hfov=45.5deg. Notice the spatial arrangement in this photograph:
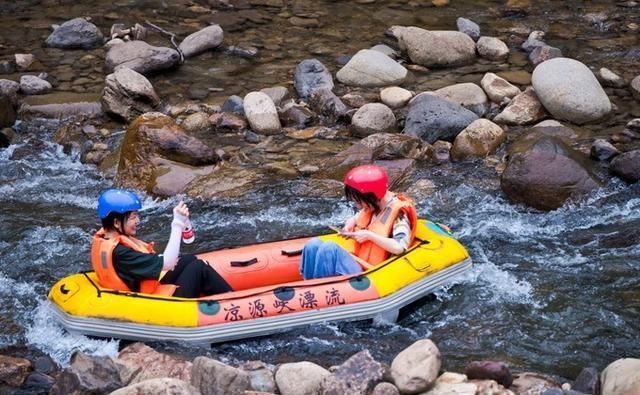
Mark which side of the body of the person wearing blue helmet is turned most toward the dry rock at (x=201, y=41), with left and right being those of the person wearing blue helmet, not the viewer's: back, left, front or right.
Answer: left

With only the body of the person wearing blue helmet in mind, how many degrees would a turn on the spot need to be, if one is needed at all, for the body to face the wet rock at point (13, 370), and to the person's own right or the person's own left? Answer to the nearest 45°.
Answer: approximately 135° to the person's own right

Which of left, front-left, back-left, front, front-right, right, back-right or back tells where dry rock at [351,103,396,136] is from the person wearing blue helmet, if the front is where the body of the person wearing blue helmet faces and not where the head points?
front-left

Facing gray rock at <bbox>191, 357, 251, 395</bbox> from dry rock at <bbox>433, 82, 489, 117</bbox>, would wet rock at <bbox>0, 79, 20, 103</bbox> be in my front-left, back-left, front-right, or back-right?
front-right

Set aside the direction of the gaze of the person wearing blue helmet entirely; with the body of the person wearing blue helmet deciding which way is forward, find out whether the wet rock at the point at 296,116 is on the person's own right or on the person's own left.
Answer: on the person's own left

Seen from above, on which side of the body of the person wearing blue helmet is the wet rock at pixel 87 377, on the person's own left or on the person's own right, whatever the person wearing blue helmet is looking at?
on the person's own right

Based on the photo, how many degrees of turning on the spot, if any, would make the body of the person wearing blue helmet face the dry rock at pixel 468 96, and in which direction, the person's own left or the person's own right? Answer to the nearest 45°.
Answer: approximately 45° to the person's own left

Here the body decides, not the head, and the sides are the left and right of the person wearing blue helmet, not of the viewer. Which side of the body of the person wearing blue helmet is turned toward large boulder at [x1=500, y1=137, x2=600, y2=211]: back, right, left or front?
front

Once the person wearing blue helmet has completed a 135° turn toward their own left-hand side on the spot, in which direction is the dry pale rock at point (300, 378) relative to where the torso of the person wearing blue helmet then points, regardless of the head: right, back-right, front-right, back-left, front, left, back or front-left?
back

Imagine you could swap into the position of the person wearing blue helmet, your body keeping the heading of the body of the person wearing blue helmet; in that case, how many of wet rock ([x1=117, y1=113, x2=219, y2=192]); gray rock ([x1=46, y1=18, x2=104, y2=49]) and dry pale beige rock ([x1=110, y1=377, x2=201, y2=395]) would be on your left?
2

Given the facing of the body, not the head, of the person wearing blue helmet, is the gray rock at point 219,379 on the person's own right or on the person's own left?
on the person's own right

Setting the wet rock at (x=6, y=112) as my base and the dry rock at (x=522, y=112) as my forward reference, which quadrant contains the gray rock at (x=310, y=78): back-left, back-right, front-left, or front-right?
front-left

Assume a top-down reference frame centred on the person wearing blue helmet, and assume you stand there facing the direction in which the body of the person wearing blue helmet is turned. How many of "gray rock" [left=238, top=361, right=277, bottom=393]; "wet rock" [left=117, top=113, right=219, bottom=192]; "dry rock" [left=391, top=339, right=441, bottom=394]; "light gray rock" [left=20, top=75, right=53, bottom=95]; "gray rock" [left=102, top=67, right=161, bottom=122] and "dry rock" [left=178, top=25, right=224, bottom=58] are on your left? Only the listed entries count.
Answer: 4

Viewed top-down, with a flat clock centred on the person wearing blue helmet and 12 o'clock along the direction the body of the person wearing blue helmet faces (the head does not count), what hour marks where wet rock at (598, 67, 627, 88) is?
The wet rock is roughly at 11 o'clock from the person wearing blue helmet.

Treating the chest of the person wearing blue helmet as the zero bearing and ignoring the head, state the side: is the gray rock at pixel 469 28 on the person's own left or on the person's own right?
on the person's own left

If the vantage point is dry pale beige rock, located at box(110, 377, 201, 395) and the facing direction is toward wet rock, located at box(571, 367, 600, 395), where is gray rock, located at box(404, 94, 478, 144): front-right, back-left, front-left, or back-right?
front-left

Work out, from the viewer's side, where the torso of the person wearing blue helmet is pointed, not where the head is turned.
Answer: to the viewer's right

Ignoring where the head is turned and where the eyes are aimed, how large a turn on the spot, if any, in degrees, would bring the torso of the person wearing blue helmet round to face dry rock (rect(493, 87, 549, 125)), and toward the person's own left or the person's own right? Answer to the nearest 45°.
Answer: approximately 45° to the person's own left

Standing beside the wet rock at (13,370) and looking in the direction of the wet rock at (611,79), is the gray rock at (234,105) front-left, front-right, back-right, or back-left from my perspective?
front-left

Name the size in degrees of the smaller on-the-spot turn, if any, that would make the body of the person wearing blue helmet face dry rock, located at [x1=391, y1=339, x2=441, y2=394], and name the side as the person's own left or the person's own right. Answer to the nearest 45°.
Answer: approximately 45° to the person's own right

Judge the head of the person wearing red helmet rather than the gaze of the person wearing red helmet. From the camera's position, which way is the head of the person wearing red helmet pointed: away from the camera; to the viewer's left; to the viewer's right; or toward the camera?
to the viewer's left

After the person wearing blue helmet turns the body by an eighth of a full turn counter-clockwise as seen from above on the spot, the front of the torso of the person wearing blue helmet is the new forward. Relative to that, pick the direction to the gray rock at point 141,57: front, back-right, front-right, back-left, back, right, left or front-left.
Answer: front-left
